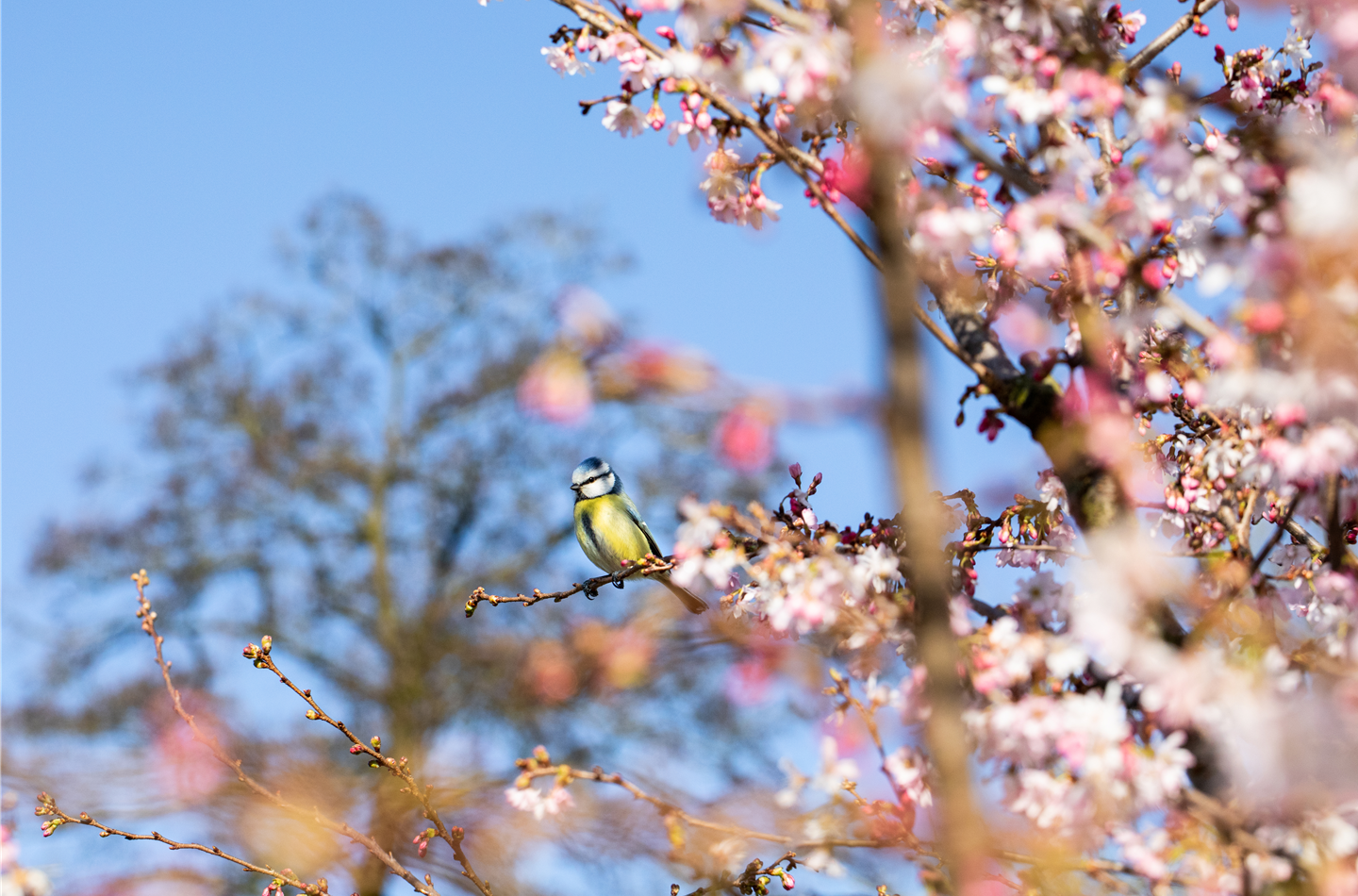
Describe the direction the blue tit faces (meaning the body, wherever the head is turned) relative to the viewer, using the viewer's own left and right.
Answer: facing the viewer and to the left of the viewer
